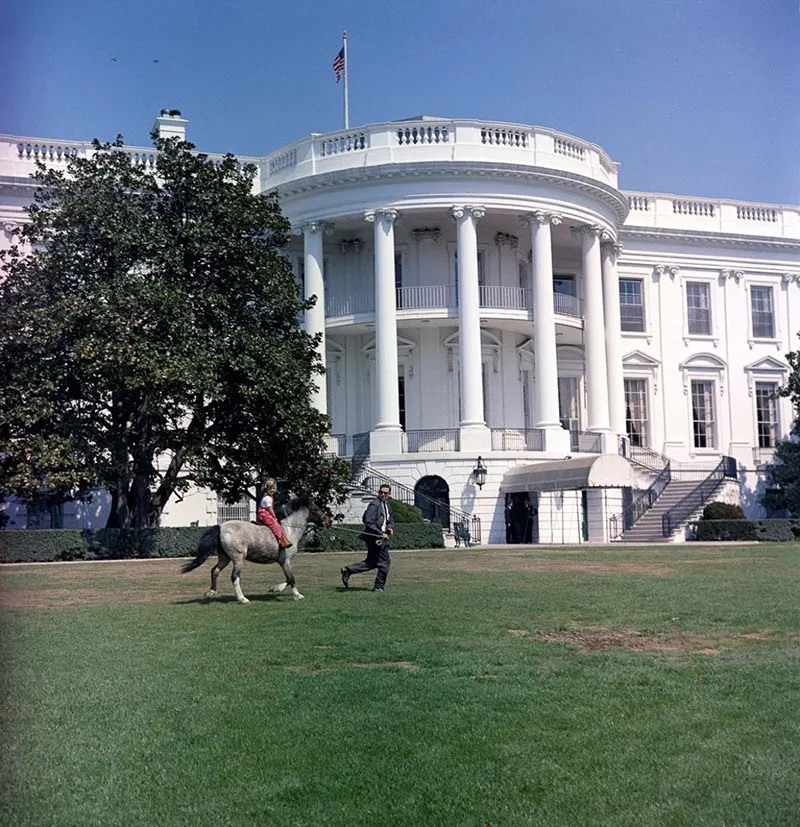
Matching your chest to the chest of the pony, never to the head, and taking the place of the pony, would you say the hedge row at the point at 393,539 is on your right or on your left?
on your left

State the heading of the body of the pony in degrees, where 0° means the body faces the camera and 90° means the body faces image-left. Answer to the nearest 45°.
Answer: approximately 270°

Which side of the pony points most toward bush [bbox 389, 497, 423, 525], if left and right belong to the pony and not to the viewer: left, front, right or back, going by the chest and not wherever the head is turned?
left

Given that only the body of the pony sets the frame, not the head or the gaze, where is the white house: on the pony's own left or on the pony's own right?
on the pony's own left

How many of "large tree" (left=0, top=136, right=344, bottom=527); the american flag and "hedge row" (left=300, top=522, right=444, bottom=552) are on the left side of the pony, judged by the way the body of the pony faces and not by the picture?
3

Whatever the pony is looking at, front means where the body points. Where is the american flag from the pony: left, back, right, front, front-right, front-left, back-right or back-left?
left

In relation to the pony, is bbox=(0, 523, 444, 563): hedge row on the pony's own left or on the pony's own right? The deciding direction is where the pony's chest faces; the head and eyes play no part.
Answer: on the pony's own left
